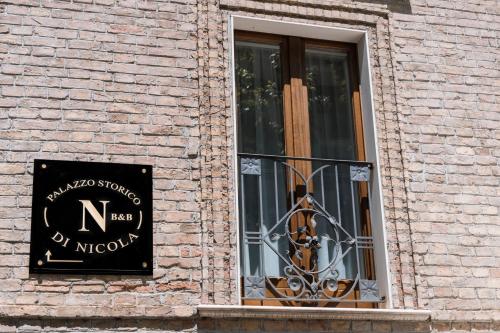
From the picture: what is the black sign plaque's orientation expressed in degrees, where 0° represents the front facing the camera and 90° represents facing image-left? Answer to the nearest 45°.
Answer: approximately 0°
